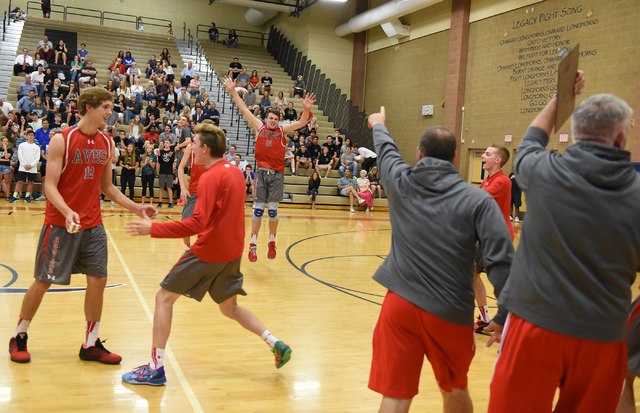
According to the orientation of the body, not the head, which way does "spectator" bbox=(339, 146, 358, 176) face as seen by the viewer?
toward the camera

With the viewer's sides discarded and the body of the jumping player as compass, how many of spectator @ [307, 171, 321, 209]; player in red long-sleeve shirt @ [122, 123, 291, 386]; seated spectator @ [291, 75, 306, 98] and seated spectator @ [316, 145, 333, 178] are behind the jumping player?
3

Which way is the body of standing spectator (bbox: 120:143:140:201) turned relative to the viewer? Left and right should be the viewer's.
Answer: facing the viewer

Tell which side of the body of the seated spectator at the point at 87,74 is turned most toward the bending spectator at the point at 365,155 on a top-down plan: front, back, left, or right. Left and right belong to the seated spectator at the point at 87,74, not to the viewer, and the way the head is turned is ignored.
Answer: left

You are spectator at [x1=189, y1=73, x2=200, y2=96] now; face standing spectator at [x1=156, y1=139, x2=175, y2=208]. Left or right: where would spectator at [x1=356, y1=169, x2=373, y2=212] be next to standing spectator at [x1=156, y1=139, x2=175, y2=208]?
left

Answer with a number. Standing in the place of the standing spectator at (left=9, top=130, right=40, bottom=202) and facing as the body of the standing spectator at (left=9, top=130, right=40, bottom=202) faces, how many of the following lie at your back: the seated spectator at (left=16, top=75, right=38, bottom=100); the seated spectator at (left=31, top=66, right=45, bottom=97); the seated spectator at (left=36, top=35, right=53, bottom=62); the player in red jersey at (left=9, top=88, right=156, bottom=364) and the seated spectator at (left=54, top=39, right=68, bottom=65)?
4

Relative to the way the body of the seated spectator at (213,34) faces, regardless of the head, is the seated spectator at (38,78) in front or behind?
in front

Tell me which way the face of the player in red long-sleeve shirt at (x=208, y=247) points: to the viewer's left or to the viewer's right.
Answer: to the viewer's left

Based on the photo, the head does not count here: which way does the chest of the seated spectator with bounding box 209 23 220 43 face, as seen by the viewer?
toward the camera

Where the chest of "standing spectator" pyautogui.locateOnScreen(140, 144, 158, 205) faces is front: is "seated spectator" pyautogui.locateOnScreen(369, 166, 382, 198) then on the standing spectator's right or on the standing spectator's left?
on the standing spectator's left

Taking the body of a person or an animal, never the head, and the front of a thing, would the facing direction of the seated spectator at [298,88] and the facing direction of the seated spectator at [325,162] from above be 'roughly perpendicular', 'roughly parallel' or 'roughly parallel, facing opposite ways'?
roughly parallel

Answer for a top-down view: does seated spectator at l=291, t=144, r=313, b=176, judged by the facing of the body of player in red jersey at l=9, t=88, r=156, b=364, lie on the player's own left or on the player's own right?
on the player's own left

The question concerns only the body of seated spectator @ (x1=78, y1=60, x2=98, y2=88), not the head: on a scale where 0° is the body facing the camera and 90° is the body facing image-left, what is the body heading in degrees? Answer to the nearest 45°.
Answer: approximately 0°

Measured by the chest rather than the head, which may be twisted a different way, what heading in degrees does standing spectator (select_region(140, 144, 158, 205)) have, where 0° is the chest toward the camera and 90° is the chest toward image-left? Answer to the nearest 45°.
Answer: approximately 0°

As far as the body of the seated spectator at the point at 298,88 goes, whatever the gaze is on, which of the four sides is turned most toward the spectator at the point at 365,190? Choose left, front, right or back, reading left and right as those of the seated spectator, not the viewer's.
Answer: front

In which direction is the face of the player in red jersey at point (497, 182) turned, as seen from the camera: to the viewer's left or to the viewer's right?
to the viewer's left

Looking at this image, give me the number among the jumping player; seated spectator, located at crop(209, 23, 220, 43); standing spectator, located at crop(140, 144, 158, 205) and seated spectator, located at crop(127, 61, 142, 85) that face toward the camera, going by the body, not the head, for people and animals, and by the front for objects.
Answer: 4

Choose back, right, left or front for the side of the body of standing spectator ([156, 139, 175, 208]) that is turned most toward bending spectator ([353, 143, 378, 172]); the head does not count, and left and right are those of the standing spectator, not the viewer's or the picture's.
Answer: left

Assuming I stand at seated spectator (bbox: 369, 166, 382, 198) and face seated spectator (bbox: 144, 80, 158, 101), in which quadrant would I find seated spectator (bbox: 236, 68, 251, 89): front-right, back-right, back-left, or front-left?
front-right
